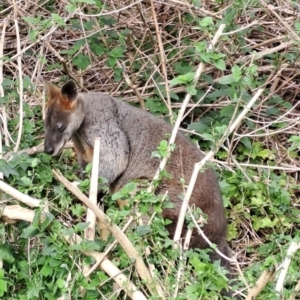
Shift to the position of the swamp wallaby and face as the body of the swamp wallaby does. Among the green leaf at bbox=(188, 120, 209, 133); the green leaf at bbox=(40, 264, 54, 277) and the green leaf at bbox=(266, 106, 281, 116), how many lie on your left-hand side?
1

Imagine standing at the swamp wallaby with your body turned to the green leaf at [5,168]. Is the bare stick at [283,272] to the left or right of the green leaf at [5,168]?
left

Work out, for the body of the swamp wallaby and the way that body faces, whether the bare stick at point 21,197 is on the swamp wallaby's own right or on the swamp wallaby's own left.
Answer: on the swamp wallaby's own left

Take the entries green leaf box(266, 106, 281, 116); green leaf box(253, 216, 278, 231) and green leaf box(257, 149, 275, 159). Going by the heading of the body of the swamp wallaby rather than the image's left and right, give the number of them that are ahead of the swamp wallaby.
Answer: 0

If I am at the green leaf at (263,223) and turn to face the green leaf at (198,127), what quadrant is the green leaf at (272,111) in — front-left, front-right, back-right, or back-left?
front-right

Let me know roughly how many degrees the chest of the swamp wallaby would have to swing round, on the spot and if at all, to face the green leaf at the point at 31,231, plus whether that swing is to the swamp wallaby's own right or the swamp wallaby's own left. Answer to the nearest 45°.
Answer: approximately 90° to the swamp wallaby's own left

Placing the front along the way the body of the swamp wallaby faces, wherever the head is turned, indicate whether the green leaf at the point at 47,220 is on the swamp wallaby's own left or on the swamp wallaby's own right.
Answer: on the swamp wallaby's own left

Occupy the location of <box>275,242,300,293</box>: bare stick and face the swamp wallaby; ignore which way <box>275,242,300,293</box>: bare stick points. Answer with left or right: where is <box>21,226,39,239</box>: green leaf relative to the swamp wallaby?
left

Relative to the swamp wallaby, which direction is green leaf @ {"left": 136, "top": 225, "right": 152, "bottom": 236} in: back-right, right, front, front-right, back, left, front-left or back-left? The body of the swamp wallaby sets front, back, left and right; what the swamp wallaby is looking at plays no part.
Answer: left

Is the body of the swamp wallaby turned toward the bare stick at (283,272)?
no

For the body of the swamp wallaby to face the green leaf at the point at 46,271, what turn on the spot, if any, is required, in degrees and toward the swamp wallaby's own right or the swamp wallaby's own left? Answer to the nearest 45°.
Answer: approximately 90° to the swamp wallaby's own left

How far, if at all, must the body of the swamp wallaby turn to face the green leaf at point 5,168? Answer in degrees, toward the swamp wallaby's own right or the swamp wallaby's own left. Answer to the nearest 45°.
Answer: approximately 45° to the swamp wallaby's own left

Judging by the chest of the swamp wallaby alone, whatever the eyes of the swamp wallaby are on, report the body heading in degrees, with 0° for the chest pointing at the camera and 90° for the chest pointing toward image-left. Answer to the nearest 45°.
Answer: approximately 90°

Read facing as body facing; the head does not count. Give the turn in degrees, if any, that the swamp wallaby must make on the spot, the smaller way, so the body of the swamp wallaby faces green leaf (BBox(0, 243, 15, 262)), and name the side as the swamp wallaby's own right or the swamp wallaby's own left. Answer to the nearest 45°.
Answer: approximately 45° to the swamp wallaby's own left
